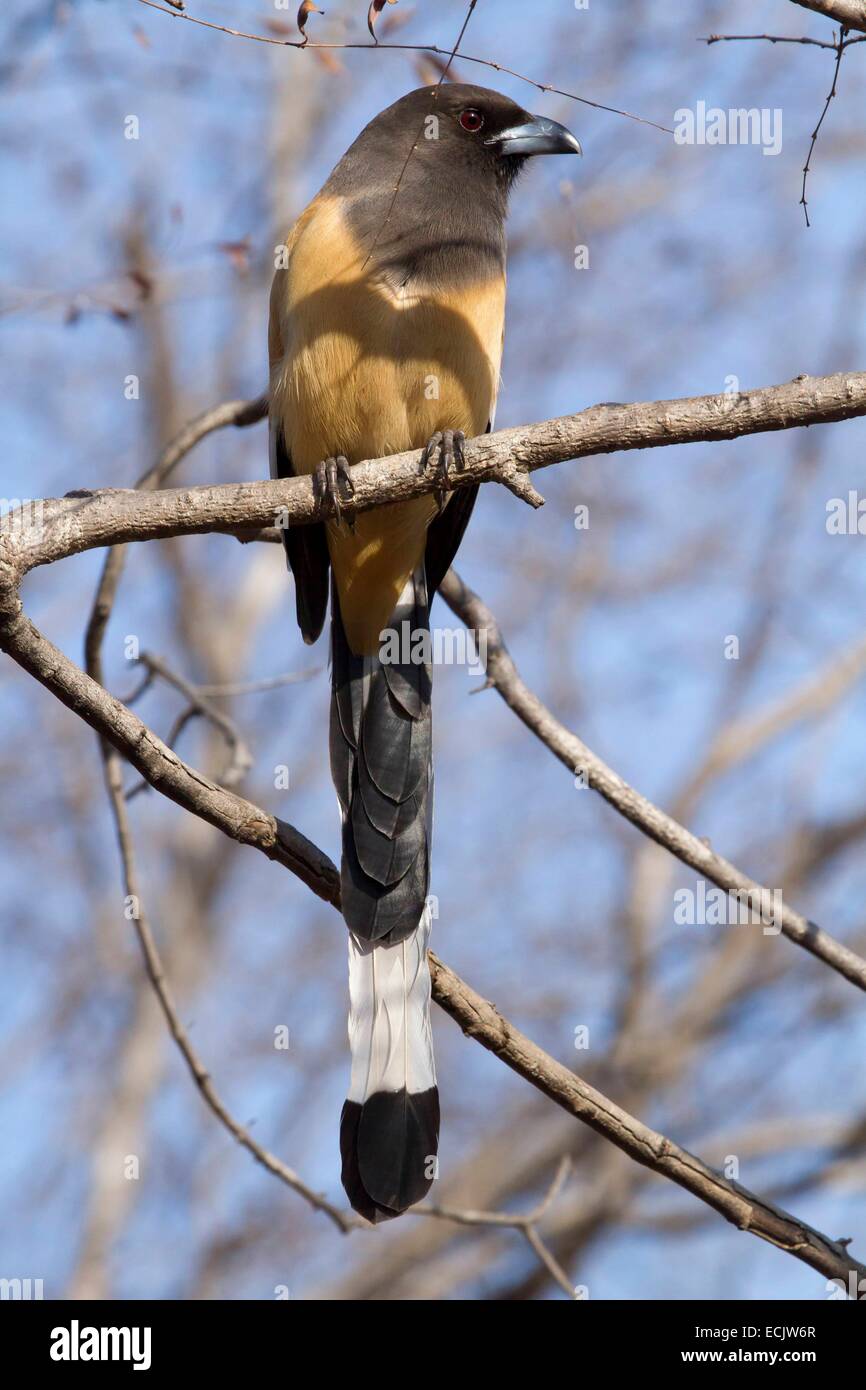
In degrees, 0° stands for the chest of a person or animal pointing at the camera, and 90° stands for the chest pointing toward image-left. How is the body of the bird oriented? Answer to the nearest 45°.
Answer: approximately 0°
